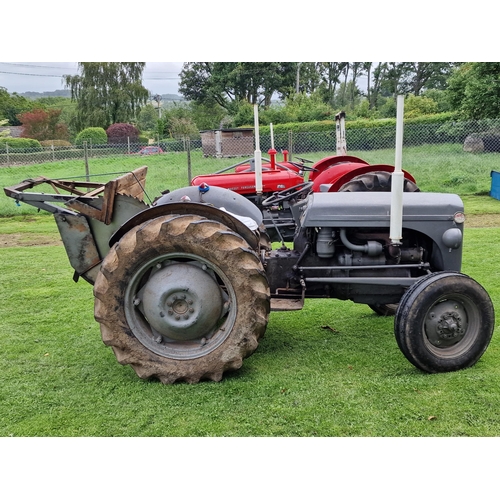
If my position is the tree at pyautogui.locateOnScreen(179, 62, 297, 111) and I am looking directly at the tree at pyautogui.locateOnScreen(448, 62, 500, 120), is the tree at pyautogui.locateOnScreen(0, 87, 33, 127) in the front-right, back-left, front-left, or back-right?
back-right

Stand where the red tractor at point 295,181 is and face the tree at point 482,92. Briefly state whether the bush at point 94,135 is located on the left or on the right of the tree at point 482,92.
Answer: left

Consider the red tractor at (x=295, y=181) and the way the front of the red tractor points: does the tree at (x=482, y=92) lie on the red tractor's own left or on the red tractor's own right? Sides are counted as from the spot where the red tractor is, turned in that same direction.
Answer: on the red tractor's own right

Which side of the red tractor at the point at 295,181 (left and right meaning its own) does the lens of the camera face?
left

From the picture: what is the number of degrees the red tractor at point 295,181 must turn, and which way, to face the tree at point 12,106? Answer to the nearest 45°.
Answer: approximately 45° to its right

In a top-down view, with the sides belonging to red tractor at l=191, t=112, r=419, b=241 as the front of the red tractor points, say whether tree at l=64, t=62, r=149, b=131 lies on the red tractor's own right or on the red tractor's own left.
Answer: on the red tractor's own right

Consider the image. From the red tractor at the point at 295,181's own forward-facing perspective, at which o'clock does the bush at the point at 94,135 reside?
The bush is roughly at 2 o'clock from the red tractor.

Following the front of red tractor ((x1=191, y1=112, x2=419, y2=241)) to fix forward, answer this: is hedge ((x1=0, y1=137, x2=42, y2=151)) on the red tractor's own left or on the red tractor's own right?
on the red tractor's own right

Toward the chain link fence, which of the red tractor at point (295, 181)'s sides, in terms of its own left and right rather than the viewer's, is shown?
right

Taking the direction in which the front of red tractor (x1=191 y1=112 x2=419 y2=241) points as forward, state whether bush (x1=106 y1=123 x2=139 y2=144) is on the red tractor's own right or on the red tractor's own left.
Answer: on the red tractor's own right
